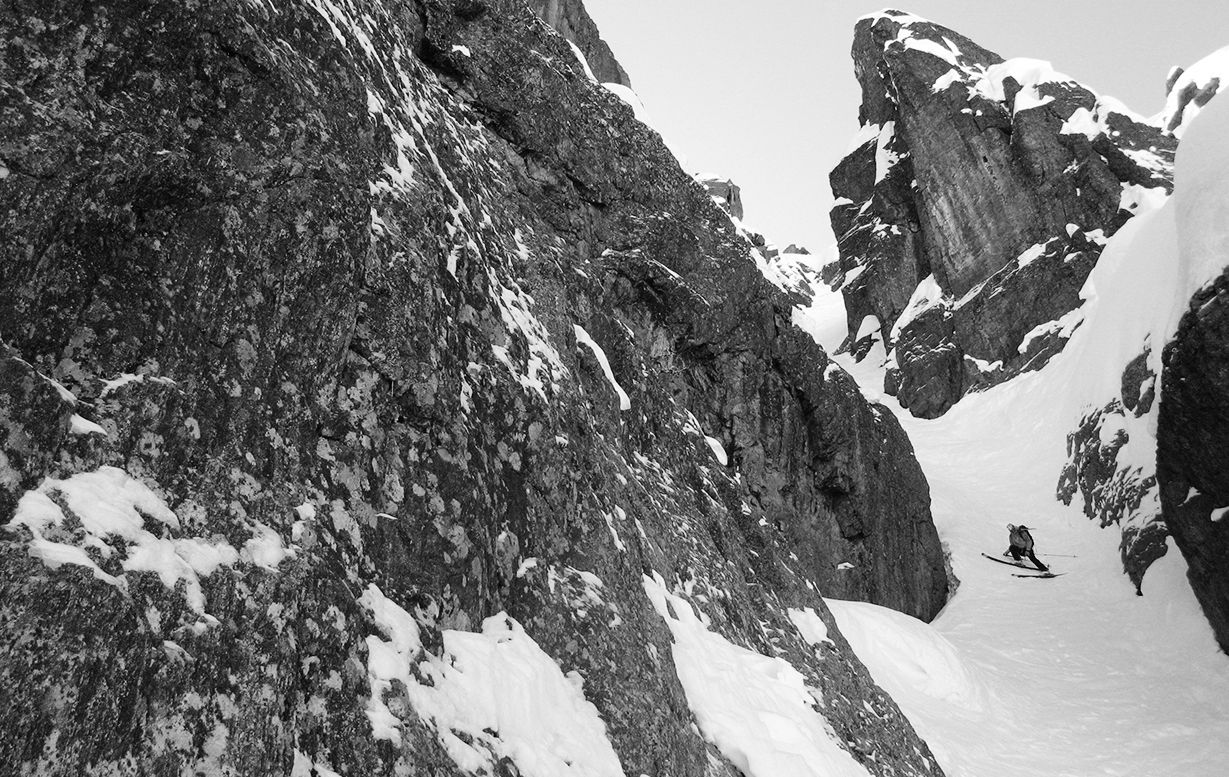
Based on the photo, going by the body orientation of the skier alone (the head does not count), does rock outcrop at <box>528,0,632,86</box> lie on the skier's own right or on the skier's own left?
on the skier's own right
